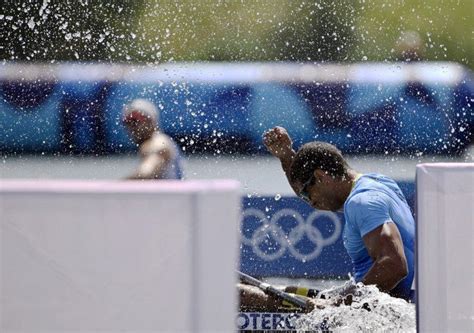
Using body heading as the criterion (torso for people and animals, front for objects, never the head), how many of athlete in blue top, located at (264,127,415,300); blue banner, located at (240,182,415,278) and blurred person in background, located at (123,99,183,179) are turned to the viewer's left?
2

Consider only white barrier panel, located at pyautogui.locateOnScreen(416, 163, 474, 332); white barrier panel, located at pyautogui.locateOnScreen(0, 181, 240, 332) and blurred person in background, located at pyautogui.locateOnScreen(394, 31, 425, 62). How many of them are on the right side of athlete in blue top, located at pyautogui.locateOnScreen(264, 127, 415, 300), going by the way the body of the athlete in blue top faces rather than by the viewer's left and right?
1

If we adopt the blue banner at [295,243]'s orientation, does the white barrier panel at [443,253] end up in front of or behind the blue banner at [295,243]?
in front

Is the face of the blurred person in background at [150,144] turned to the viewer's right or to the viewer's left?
to the viewer's left

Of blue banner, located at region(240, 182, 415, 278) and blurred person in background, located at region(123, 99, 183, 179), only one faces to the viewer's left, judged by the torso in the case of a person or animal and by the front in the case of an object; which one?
the blurred person in background

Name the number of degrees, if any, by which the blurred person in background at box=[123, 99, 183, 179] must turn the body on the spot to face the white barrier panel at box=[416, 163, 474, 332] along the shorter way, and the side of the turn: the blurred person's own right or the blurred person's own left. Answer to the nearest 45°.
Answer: approximately 90° to the blurred person's own left

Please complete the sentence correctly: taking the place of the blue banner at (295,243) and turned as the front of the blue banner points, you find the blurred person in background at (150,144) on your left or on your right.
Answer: on your right

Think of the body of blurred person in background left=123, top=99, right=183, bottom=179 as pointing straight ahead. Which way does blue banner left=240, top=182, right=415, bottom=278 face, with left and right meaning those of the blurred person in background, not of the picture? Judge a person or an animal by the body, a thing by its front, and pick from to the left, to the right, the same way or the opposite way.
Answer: to the left

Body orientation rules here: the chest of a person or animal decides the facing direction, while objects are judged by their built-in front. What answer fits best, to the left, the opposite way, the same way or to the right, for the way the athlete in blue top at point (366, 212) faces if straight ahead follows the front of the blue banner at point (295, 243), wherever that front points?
to the right

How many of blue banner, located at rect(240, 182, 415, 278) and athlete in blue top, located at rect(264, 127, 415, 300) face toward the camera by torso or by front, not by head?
1

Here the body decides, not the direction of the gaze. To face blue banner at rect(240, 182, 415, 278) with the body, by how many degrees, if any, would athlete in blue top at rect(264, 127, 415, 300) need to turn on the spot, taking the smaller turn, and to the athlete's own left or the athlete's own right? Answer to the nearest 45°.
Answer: approximately 90° to the athlete's own right

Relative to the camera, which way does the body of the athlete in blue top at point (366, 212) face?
to the viewer's left

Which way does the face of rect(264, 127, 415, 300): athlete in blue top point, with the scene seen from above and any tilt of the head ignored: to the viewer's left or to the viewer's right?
to the viewer's left

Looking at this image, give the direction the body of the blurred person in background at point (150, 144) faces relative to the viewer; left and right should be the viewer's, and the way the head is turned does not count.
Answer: facing to the left of the viewer

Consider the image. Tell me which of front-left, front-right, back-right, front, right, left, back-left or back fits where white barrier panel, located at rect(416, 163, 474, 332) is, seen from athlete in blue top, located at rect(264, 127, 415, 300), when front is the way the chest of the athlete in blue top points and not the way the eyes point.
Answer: left
